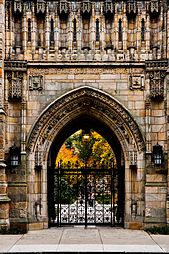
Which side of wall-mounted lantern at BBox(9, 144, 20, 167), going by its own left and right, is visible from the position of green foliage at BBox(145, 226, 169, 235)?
left

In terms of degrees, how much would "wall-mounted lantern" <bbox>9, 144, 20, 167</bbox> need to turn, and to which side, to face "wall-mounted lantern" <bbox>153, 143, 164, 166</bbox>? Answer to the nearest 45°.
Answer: approximately 90° to its left

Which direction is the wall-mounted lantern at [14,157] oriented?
toward the camera
